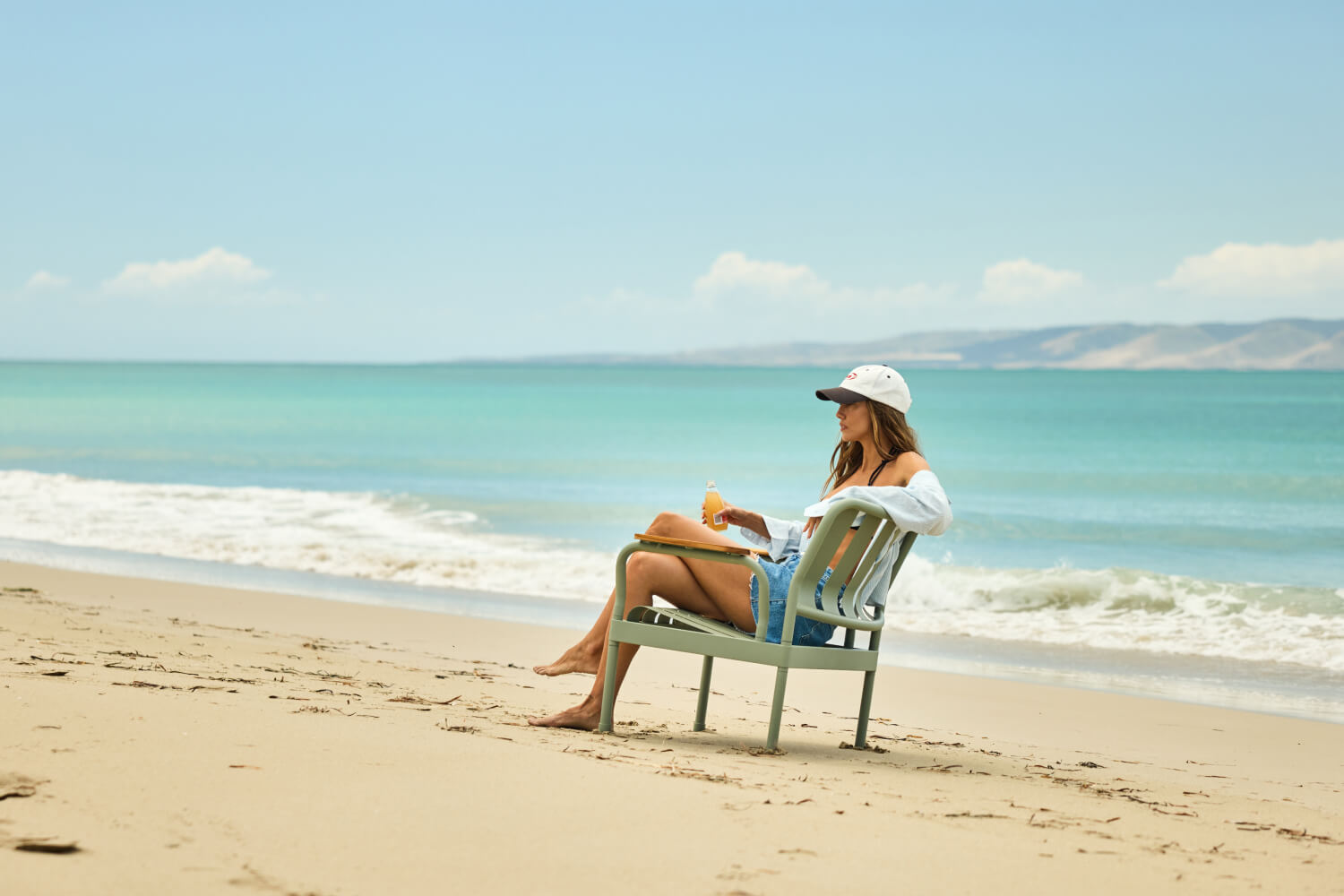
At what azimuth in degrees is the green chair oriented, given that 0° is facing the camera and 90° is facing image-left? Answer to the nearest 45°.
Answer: approximately 135°

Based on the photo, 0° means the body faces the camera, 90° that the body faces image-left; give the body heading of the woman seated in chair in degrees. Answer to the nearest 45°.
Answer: approximately 90°

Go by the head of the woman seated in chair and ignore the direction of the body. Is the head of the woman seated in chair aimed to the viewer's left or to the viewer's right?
to the viewer's left
